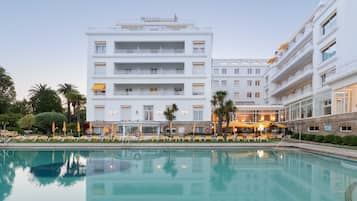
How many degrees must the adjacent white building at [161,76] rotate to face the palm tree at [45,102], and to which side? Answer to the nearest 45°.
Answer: approximately 135° to its right

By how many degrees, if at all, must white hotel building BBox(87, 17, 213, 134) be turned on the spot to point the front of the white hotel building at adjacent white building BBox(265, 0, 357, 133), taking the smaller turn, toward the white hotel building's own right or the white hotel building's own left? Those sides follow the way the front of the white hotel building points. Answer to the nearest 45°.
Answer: approximately 45° to the white hotel building's own left

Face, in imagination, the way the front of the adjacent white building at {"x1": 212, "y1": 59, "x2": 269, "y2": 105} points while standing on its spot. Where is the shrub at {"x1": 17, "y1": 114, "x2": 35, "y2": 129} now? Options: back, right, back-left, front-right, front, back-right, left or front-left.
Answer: front-right

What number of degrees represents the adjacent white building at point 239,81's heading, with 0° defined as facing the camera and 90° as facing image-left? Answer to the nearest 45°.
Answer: approximately 0°

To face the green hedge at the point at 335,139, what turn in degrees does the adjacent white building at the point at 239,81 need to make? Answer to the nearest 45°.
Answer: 0° — it already faces it

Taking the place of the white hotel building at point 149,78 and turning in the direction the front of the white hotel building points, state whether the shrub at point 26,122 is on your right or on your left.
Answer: on your right

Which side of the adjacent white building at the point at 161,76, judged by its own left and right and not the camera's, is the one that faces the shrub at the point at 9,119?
right
